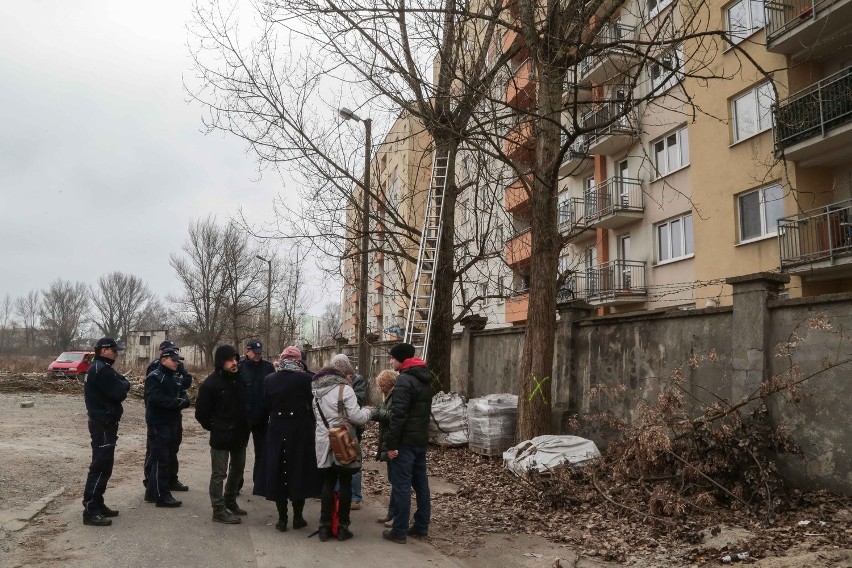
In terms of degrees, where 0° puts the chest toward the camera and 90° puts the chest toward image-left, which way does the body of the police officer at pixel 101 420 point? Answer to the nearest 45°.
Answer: approximately 270°

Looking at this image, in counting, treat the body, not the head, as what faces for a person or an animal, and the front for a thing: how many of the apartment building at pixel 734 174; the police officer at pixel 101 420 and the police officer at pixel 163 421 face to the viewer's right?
2

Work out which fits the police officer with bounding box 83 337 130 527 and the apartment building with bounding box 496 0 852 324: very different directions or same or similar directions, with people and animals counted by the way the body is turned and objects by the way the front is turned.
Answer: very different directions

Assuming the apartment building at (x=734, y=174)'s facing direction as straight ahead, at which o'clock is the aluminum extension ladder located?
The aluminum extension ladder is roughly at 12 o'clock from the apartment building.

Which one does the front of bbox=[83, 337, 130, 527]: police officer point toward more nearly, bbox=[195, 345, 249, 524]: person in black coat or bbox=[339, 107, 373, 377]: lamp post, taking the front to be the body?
the person in black coat

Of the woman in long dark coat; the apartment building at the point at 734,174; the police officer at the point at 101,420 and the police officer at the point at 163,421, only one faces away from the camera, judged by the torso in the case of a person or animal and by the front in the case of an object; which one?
the woman in long dark coat

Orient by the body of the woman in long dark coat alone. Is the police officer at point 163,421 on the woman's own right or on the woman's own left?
on the woman's own left

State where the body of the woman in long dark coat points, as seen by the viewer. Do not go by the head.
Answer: away from the camera

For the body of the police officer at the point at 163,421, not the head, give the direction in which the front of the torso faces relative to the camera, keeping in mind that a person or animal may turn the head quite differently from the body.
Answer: to the viewer's right

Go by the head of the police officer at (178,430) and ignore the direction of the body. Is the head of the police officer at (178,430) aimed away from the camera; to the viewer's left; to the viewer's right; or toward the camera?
to the viewer's right

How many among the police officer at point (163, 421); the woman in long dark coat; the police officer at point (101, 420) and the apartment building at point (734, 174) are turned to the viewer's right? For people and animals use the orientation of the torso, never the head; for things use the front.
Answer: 2

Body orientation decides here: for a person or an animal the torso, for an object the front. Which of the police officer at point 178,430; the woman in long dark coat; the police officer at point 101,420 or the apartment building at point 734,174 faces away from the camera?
the woman in long dark coat

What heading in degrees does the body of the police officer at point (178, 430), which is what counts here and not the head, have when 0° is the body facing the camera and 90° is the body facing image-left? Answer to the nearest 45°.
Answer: approximately 315°
